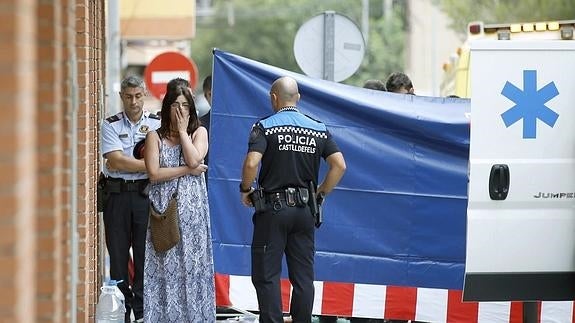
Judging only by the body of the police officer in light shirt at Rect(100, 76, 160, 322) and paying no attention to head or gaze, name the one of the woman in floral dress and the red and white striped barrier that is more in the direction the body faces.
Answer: the woman in floral dress

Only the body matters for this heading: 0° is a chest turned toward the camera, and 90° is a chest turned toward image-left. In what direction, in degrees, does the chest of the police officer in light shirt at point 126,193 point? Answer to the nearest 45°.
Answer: approximately 0°

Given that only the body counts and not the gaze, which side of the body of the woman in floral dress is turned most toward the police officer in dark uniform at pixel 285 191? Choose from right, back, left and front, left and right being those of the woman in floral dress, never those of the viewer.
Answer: left

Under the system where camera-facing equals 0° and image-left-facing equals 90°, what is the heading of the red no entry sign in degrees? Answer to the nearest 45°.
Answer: approximately 0°

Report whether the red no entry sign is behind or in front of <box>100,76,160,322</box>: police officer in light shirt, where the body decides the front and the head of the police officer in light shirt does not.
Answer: behind

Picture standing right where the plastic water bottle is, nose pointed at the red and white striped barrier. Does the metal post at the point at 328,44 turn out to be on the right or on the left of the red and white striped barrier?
left

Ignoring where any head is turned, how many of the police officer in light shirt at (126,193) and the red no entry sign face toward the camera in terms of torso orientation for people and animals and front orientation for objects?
2

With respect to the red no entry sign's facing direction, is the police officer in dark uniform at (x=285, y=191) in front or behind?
in front

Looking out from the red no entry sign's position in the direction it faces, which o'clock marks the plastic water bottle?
The plastic water bottle is roughly at 12 o'clock from the red no entry sign.
